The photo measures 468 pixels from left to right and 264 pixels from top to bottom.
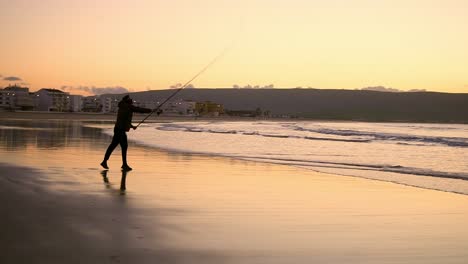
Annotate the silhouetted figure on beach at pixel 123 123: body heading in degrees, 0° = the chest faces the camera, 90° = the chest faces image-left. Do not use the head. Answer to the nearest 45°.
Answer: approximately 270°
